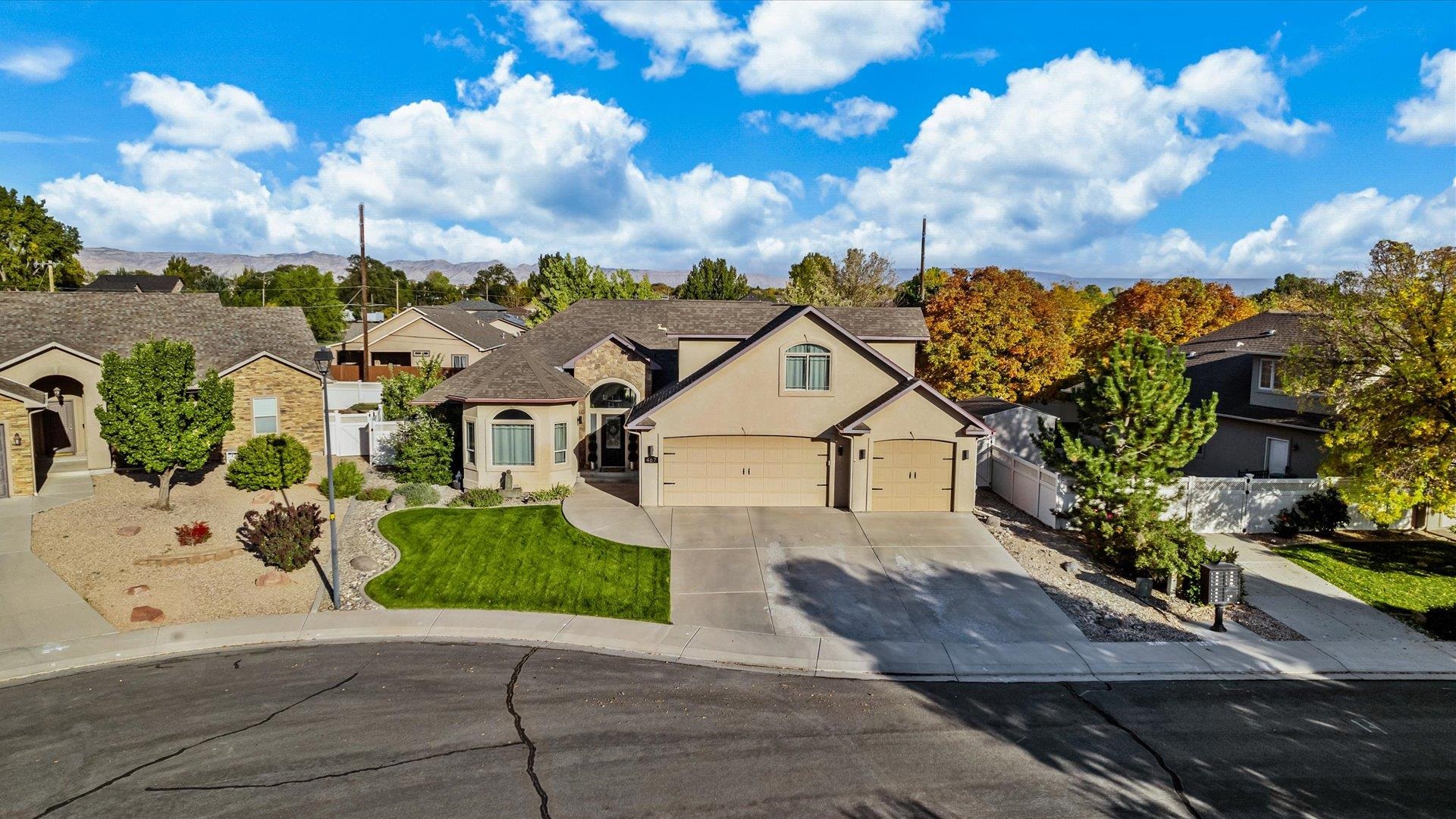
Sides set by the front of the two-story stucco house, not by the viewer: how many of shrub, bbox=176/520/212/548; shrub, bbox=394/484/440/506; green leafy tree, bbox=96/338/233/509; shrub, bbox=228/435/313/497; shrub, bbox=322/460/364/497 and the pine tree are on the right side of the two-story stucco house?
5

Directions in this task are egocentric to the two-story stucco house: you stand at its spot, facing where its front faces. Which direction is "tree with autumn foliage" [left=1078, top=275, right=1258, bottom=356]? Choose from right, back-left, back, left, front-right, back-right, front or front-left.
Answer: back-left

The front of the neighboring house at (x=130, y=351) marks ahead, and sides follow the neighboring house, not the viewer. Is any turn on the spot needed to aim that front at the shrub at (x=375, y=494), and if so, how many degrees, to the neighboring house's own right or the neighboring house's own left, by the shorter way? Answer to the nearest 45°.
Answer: approximately 45° to the neighboring house's own left

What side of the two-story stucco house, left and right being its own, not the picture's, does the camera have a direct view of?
front

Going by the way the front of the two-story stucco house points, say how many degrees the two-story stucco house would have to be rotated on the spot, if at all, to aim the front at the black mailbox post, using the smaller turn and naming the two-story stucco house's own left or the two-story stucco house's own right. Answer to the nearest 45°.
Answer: approximately 45° to the two-story stucco house's own left

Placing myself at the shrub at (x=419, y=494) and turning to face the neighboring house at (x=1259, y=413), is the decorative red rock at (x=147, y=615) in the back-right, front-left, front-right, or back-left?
back-right

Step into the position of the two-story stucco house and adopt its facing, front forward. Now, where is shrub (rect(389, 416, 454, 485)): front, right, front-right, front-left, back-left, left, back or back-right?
right

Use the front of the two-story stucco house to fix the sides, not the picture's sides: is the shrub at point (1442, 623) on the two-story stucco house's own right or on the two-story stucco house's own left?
on the two-story stucco house's own left

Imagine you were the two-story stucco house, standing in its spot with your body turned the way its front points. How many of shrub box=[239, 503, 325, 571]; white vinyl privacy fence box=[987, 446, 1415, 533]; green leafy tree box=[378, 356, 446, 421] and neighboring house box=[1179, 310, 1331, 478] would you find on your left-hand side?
2

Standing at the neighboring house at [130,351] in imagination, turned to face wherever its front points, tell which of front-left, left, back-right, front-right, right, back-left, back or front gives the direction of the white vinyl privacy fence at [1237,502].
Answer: front-left

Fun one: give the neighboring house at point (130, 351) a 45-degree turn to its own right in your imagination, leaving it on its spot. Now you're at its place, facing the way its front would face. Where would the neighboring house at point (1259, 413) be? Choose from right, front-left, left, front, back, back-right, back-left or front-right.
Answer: left

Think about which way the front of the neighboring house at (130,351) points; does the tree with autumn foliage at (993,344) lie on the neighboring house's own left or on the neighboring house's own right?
on the neighboring house's own left

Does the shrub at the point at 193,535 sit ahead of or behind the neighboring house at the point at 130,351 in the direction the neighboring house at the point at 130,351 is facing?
ahead

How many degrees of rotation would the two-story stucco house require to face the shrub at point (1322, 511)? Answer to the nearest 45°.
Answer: approximately 90° to its left

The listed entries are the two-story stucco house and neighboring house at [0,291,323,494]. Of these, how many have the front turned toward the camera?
2

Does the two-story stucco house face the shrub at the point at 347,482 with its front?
no

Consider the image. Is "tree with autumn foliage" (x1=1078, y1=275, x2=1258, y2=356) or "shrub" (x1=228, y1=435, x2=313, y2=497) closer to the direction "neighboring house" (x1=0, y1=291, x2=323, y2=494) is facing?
the shrub

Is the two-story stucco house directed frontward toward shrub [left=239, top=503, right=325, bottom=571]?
no

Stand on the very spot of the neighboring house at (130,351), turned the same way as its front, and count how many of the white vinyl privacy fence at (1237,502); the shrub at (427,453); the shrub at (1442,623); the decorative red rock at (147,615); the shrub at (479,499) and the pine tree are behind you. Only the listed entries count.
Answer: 0

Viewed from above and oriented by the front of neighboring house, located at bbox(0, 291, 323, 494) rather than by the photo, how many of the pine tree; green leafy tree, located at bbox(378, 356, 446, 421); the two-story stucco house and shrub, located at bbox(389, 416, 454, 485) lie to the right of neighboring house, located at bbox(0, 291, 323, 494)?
0

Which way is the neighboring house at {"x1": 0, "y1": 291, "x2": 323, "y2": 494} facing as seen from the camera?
toward the camera

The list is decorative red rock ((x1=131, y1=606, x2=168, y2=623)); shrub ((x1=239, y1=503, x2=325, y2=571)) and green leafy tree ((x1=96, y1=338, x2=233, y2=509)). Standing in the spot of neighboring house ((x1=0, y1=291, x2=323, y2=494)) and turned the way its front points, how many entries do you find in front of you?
3
